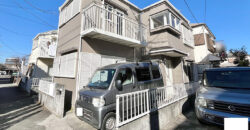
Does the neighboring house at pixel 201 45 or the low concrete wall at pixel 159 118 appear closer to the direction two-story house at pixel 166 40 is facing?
the low concrete wall

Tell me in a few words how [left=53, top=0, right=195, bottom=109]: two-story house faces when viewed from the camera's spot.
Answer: facing the viewer and to the right of the viewer

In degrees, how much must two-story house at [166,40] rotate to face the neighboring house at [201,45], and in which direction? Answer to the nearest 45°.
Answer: approximately 90° to its left

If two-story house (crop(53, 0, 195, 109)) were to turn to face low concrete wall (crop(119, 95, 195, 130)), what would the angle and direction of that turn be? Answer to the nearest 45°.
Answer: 0° — it already faces it

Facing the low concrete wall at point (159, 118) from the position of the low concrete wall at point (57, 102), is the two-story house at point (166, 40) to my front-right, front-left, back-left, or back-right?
front-left

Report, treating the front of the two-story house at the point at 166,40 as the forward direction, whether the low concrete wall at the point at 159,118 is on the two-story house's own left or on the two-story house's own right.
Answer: on the two-story house's own right

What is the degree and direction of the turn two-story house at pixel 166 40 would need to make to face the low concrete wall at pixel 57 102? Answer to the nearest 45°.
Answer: approximately 90° to its right
